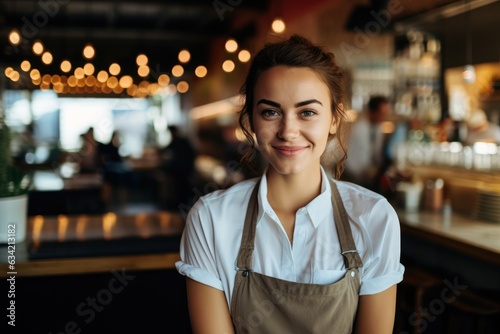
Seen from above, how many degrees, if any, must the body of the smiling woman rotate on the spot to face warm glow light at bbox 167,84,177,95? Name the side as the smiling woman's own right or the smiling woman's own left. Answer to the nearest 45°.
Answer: approximately 180°

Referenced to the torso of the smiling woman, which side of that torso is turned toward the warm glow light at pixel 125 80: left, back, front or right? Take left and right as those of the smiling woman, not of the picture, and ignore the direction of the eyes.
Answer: back

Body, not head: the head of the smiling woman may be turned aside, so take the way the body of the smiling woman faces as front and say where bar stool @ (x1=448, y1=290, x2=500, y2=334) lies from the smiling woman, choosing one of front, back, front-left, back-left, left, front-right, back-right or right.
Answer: back-left

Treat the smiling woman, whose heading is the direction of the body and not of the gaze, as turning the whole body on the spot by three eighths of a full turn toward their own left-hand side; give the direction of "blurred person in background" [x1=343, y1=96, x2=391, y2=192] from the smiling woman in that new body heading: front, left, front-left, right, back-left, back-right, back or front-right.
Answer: front-left

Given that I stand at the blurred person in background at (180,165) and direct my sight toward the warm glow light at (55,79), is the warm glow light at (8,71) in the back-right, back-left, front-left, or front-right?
front-left

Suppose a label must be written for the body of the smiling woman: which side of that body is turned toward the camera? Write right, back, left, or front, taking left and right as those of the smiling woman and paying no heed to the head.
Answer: front

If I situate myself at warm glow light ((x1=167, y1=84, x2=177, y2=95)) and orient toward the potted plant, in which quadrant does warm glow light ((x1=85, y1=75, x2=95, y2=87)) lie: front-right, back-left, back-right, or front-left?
front-right

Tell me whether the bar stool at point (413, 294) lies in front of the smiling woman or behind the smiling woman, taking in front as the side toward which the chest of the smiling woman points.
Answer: behind

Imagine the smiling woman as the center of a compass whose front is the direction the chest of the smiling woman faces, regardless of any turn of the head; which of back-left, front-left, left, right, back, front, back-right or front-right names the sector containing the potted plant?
back-right

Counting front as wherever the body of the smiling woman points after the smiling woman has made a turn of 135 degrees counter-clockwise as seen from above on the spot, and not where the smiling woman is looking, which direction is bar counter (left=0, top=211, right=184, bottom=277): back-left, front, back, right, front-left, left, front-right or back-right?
left
